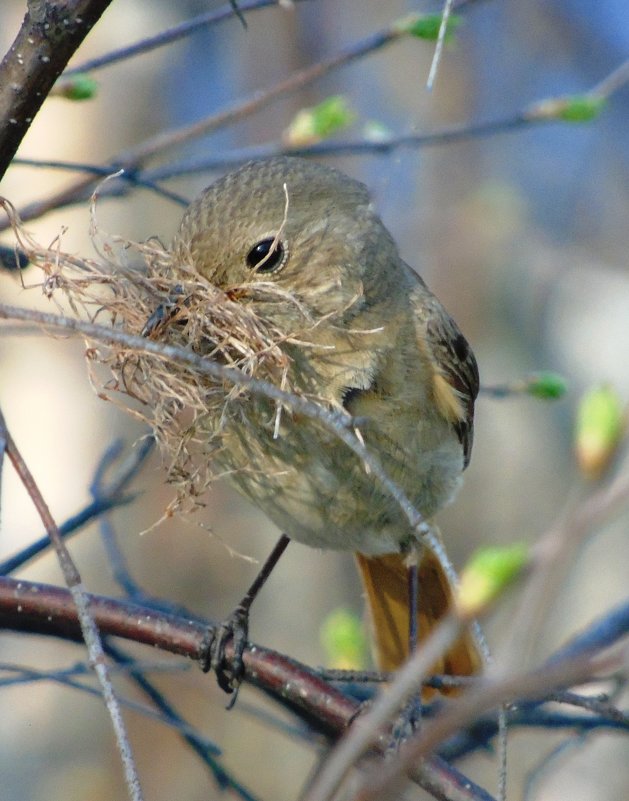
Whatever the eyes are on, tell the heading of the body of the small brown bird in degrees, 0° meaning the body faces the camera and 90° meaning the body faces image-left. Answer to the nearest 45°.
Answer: approximately 45°
